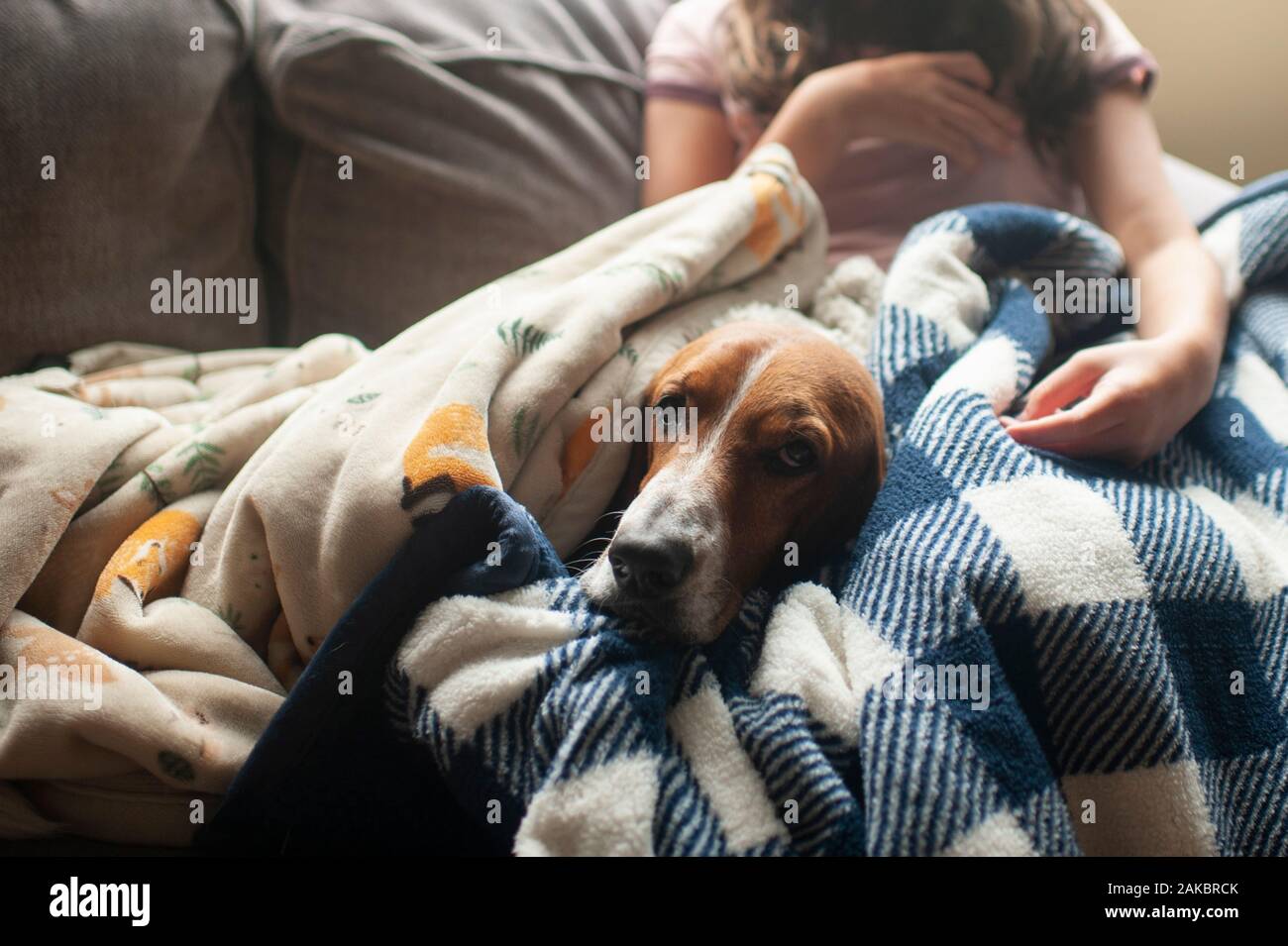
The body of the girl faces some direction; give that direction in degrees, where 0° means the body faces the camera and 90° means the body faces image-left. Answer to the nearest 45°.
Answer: approximately 0°
